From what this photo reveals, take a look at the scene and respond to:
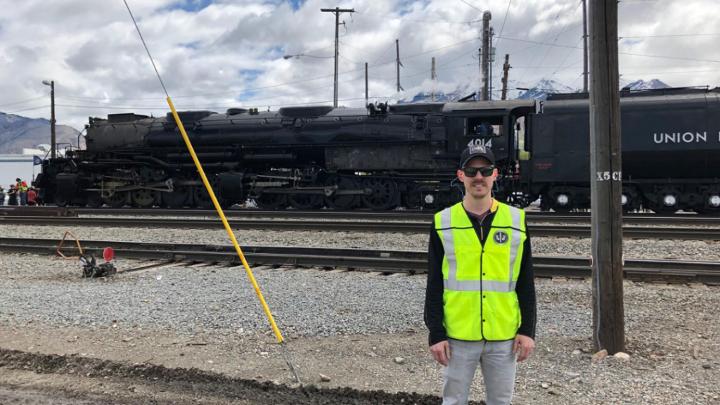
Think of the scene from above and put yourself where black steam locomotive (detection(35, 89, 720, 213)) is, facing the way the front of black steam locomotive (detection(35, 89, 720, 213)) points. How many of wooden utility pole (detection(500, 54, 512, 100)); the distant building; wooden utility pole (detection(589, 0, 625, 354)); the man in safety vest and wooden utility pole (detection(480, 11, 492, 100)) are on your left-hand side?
2

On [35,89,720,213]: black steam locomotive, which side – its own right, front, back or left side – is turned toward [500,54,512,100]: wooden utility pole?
right

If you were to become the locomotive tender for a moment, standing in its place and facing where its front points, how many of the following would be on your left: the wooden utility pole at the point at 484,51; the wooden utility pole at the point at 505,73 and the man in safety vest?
1

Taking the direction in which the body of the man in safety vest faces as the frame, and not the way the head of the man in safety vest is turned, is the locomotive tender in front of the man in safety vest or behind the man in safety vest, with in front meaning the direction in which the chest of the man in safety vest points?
behind

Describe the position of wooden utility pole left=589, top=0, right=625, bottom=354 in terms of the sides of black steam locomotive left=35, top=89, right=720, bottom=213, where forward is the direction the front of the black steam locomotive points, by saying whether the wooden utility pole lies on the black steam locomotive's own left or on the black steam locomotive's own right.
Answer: on the black steam locomotive's own left

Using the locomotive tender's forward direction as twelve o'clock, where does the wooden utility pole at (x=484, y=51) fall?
The wooden utility pole is roughly at 2 o'clock from the locomotive tender.

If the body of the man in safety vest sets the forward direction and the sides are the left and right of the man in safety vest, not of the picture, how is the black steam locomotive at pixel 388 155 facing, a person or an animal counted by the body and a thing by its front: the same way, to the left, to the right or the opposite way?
to the right

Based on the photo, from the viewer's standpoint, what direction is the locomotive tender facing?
to the viewer's left

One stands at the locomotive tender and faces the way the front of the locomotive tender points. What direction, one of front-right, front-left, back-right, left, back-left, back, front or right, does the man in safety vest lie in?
left

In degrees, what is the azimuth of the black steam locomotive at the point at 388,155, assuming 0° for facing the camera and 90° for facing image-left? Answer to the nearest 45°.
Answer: approximately 90°

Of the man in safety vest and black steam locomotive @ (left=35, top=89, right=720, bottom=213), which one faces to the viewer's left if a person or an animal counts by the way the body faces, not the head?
the black steam locomotive

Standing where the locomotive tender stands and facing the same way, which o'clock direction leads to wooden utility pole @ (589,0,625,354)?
The wooden utility pole is roughly at 9 o'clock from the locomotive tender.

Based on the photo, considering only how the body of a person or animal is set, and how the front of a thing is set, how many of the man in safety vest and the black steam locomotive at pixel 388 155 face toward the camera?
1

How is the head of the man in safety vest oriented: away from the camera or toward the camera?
toward the camera

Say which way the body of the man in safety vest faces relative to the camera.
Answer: toward the camera

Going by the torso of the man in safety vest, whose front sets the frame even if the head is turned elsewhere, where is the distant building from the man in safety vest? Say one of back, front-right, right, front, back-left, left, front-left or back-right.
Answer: back-right
